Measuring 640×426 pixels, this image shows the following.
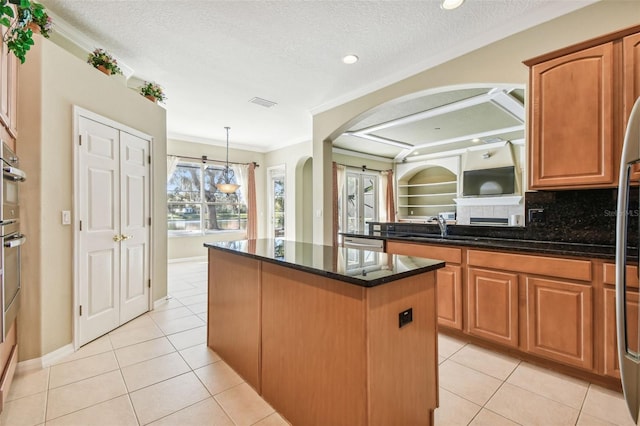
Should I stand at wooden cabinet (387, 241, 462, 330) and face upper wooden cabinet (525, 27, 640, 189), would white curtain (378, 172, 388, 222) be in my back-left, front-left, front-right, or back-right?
back-left

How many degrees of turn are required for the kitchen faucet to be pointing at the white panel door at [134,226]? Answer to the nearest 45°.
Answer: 0° — it already faces it

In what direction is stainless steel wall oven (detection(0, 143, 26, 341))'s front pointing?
to the viewer's right

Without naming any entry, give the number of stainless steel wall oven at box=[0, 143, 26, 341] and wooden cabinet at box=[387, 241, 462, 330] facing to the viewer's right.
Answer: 1

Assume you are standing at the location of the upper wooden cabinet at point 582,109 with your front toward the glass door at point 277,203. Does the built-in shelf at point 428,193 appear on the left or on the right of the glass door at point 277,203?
right

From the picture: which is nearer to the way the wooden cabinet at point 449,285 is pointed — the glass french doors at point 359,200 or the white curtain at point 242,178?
the white curtain

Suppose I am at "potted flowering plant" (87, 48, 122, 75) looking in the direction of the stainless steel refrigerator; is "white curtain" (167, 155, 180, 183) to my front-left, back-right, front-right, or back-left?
back-left

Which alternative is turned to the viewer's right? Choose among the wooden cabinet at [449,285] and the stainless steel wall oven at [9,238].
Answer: the stainless steel wall oven

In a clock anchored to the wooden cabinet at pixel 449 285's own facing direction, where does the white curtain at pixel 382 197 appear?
The white curtain is roughly at 4 o'clock from the wooden cabinet.

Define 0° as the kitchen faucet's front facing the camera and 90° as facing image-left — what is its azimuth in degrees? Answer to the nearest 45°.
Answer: approximately 45°

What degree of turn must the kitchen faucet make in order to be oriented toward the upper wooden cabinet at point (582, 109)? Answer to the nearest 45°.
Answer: approximately 90° to its left

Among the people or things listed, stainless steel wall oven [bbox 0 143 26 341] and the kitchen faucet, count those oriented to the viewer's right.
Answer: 1
